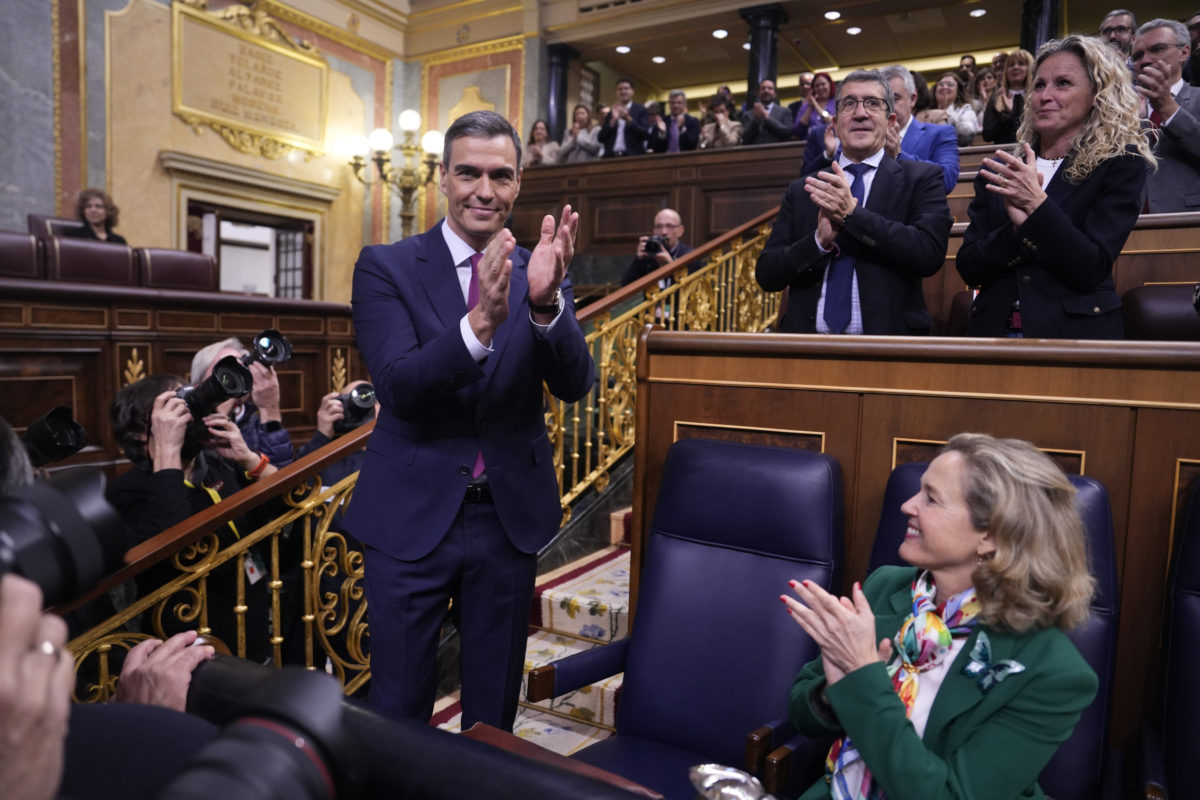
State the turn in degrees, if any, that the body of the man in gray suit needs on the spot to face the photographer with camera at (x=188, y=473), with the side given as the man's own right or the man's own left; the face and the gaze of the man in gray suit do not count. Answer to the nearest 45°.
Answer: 0° — they already face them

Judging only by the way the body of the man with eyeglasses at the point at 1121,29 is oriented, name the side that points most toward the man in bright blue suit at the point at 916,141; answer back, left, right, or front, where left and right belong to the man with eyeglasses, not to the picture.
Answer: front

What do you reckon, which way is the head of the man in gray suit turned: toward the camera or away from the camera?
toward the camera

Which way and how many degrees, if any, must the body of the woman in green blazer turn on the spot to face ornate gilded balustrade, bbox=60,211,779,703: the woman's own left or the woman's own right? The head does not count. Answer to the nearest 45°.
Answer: approximately 45° to the woman's own right

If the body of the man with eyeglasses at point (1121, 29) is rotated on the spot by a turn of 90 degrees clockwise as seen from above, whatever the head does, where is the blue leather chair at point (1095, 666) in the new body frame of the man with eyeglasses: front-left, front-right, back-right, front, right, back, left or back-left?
back-left

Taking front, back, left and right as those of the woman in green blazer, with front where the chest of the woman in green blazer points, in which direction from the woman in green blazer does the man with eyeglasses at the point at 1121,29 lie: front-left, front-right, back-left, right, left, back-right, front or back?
back-right

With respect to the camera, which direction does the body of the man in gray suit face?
toward the camera

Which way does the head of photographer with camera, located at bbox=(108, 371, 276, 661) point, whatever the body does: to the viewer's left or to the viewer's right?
to the viewer's right

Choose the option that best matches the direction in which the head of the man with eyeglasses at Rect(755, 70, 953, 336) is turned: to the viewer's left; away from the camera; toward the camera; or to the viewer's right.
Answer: toward the camera

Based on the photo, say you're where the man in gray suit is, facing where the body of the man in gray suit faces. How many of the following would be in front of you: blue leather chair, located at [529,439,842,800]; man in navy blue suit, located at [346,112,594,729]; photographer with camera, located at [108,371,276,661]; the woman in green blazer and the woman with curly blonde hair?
5

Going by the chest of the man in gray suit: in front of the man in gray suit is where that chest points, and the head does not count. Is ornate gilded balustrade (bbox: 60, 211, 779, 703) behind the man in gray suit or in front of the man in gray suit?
in front

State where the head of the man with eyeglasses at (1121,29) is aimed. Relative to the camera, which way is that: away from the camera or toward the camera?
toward the camera

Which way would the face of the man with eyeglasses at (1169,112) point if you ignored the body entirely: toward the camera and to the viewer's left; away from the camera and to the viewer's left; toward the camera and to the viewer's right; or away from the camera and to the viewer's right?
toward the camera and to the viewer's left

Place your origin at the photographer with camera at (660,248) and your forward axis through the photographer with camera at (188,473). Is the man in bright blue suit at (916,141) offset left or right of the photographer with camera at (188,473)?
left

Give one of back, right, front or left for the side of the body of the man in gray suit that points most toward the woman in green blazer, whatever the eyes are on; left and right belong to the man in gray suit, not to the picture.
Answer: front

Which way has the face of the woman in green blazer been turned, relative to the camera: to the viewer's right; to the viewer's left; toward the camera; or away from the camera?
to the viewer's left

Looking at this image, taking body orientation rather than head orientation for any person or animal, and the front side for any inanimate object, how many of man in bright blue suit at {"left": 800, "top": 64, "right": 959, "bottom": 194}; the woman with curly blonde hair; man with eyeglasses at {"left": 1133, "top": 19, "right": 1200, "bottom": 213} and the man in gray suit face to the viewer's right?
0

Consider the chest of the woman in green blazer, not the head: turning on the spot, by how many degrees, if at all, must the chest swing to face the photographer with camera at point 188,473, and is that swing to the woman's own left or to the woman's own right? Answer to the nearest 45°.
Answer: approximately 45° to the woman's own right

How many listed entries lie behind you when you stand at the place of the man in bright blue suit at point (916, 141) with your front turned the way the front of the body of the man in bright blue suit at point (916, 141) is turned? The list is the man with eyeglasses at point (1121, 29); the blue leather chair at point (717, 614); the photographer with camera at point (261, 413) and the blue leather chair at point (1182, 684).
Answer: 1

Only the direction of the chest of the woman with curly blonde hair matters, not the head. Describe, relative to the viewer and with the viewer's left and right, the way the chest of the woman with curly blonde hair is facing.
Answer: facing the viewer and to the left of the viewer

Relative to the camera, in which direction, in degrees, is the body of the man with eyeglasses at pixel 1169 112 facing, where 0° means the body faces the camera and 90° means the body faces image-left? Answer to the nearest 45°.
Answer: approximately 45°

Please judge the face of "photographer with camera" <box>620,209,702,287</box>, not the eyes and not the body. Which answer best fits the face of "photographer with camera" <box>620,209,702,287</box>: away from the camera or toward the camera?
toward the camera
